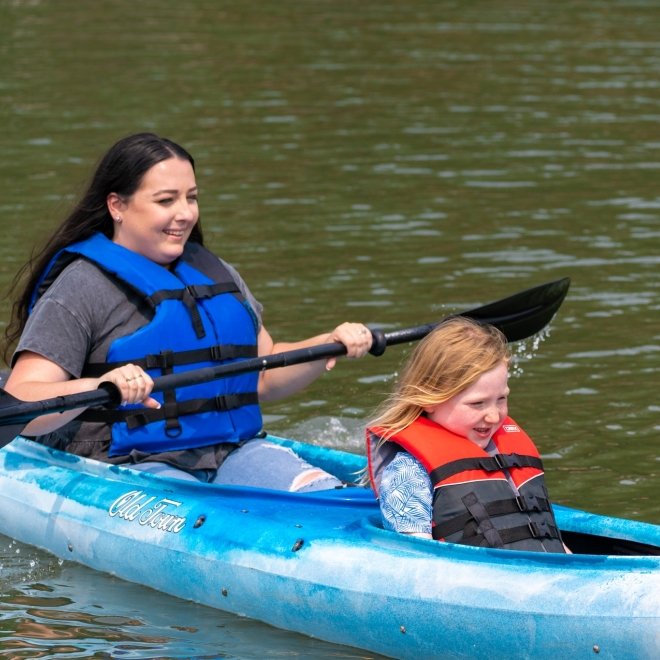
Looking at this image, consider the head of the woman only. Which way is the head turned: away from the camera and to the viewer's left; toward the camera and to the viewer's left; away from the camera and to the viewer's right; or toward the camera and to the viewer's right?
toward the camera and to the viewer's right

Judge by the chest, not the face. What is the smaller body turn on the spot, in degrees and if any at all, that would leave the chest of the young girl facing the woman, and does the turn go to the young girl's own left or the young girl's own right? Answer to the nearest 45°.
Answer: approximately 180°

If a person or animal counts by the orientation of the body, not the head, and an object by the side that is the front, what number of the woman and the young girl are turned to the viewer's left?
0

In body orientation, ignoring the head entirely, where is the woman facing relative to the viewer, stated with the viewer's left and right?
facing the viewer and to the right of the viewer

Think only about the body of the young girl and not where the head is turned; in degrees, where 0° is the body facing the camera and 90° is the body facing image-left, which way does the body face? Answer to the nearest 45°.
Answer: approximately 315°

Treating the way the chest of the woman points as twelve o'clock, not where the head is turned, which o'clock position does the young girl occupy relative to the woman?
The young girl is roughly at 12 o'clock from the woman.
